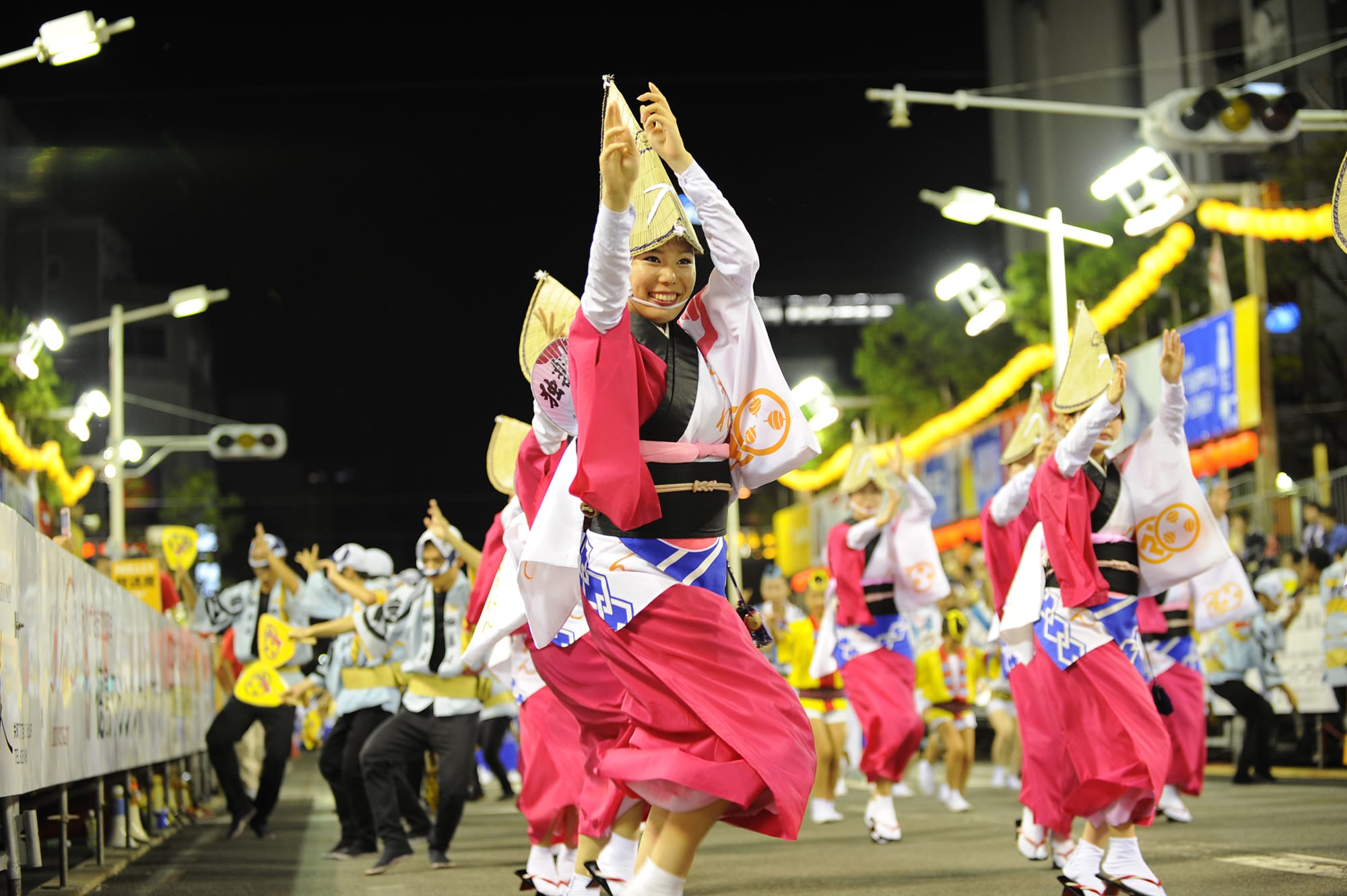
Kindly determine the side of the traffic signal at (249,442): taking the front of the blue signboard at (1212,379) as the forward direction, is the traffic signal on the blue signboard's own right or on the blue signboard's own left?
on the blue signboard's own right

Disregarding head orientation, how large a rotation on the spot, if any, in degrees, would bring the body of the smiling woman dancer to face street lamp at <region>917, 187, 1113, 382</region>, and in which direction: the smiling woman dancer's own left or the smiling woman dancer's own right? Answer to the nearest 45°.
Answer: approximately 135° to the smiling woman dancer's own left

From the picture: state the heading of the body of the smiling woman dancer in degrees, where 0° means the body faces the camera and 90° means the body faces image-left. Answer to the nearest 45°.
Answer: approximately 315°

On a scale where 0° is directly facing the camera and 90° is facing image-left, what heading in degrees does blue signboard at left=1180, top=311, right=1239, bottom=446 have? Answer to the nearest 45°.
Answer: approximately 45°

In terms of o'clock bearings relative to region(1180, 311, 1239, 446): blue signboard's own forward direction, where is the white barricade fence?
The white barricade fence is roughly at 11 o'clock from the blue signboard.

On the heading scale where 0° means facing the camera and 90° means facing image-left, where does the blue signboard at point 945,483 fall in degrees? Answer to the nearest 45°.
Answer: approximately 45°

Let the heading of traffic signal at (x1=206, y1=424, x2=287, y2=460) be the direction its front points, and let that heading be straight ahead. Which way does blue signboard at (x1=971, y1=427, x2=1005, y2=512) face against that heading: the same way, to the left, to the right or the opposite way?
to the right

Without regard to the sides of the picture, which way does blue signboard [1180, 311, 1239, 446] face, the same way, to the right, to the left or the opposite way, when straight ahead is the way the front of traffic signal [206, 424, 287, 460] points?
to the right
